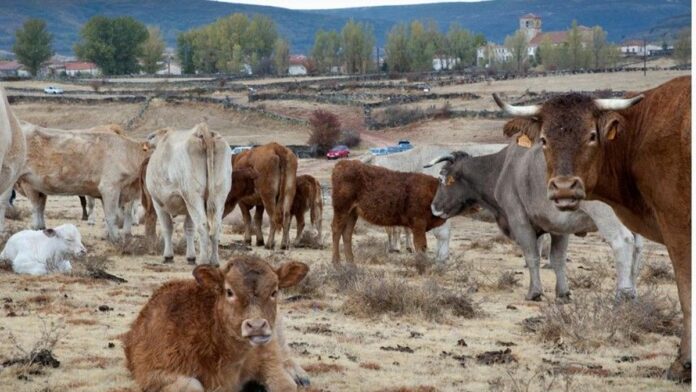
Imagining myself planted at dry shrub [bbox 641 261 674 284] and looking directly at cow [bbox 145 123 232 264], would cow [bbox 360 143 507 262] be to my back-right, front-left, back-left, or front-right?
front-right

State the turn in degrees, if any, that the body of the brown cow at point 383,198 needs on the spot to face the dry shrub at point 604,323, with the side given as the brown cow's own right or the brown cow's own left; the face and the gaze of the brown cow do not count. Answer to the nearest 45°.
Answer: approximately 90° to the brown cow's own right

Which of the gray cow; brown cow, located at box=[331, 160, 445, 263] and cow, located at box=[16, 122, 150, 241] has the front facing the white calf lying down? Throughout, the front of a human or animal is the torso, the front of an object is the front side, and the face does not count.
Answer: the gray cow

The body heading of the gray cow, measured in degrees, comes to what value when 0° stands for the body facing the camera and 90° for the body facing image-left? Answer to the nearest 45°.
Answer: approximately 90°

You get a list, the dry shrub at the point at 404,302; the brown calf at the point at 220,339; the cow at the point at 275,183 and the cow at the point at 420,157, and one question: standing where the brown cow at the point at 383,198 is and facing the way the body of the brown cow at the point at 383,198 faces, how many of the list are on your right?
2

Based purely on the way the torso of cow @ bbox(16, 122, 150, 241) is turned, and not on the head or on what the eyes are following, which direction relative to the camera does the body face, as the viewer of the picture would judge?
to the viewer's right

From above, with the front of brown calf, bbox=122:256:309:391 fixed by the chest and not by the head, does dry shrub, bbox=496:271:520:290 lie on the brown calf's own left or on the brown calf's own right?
on the brown calf's own left

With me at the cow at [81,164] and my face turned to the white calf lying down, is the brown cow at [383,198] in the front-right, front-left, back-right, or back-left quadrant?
front-left

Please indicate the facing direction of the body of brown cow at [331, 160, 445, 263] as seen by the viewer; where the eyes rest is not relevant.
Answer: to the viewer's right

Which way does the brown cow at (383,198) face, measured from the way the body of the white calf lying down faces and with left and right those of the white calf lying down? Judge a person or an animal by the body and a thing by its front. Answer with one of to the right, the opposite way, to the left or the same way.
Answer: the same way

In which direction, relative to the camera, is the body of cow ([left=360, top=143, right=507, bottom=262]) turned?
to the viewer's left

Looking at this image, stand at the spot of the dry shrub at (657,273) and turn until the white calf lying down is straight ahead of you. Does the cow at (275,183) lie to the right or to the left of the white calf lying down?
right

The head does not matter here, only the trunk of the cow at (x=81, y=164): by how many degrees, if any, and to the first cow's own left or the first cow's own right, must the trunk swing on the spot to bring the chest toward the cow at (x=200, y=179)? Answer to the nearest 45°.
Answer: approximately 45° to the first cow's own right

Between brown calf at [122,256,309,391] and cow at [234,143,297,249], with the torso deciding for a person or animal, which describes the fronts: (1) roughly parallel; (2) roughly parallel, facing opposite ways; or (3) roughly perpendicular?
roughly parallel, facing opposite ways
